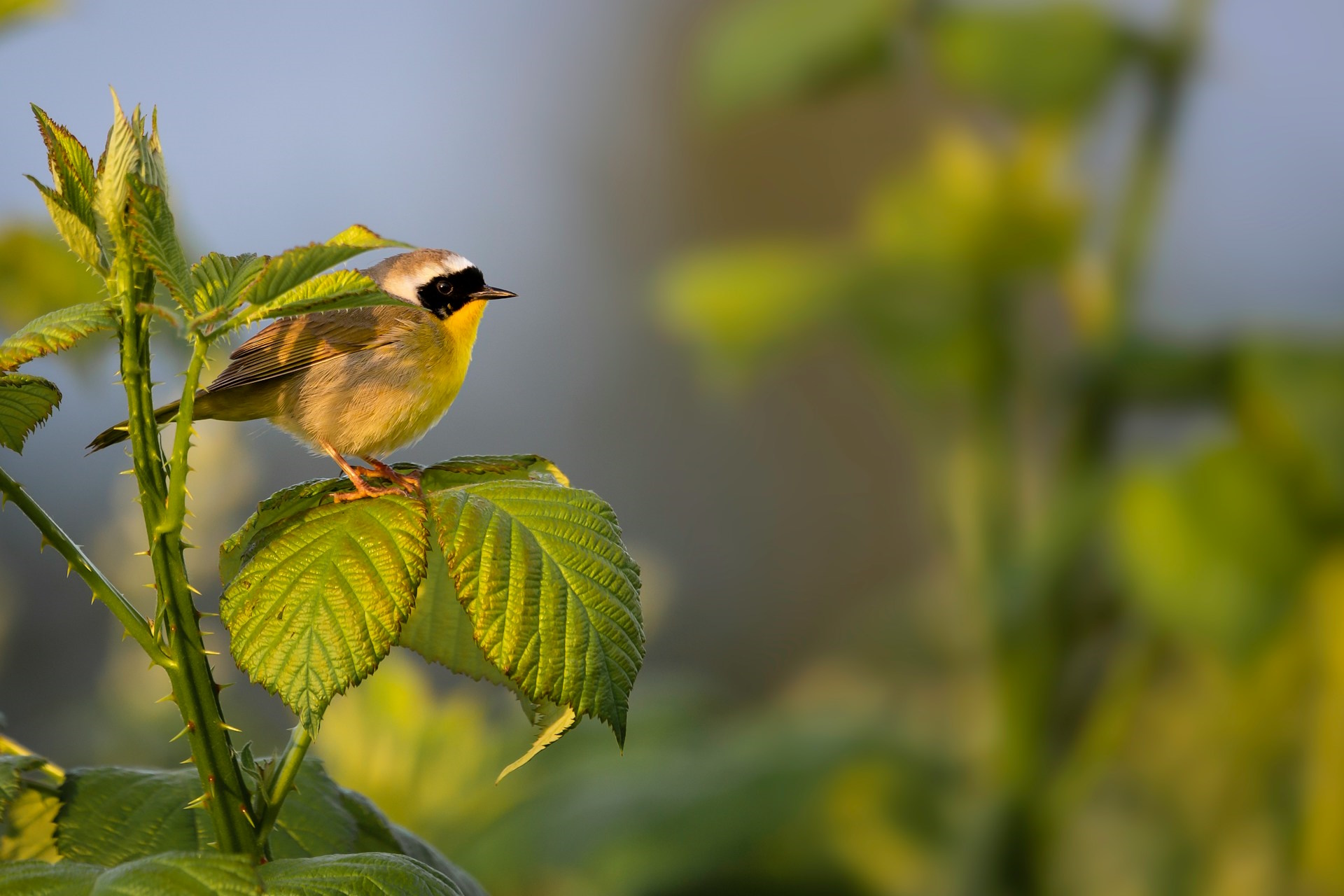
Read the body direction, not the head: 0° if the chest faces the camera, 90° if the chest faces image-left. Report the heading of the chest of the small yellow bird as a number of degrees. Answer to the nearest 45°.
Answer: approximately 270°
